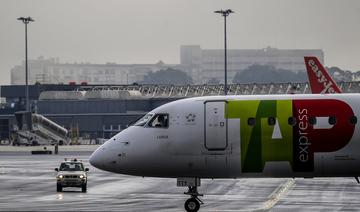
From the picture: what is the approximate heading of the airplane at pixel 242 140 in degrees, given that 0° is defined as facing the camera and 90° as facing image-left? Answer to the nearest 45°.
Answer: approximately 90°
